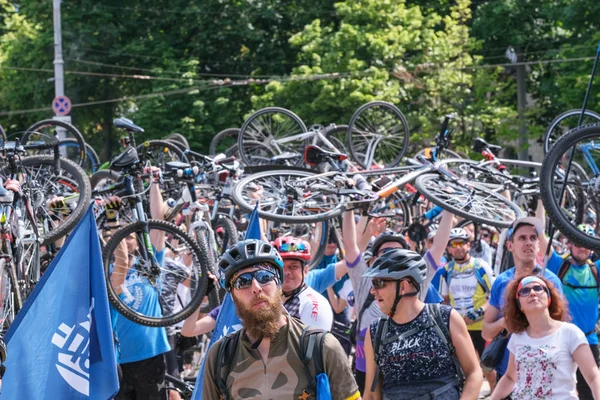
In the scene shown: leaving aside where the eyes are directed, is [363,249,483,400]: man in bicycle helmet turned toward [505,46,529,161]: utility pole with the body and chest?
no

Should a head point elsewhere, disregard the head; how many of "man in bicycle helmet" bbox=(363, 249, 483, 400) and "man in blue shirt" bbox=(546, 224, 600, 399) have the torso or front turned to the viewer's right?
0

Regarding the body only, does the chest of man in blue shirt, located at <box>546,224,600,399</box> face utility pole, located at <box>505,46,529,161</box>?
no

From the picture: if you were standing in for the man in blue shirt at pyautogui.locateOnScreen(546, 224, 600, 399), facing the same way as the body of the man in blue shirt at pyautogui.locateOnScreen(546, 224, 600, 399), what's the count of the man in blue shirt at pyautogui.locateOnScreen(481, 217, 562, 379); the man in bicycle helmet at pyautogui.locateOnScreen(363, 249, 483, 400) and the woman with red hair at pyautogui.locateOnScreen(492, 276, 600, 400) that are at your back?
0

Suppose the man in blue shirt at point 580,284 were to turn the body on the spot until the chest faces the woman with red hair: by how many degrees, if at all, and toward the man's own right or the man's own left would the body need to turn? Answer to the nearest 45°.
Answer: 0° — they already face them

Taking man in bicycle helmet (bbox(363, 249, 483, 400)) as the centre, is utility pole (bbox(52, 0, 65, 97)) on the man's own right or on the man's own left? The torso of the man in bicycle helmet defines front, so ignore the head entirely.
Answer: on the man's own right

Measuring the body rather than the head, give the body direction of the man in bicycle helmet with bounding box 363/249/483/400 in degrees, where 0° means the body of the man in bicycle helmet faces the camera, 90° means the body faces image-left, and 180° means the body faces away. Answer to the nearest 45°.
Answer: approximately 45°

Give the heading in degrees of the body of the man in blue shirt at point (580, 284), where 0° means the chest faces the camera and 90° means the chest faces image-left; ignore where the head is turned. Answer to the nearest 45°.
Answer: approximately 0°

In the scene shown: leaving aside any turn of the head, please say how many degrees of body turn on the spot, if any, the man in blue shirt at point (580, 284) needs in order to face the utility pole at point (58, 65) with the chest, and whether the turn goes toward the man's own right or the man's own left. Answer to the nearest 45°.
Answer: approximately 135° to the man's own right

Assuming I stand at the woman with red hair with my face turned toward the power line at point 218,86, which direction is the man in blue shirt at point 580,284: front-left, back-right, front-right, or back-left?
front-right

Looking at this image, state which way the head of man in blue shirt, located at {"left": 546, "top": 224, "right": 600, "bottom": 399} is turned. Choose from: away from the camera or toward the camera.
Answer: toward the camera

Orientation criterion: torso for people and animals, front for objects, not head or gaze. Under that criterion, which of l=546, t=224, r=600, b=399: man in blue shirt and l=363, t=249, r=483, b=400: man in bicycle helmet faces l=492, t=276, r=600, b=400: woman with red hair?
the man in blue shirt
